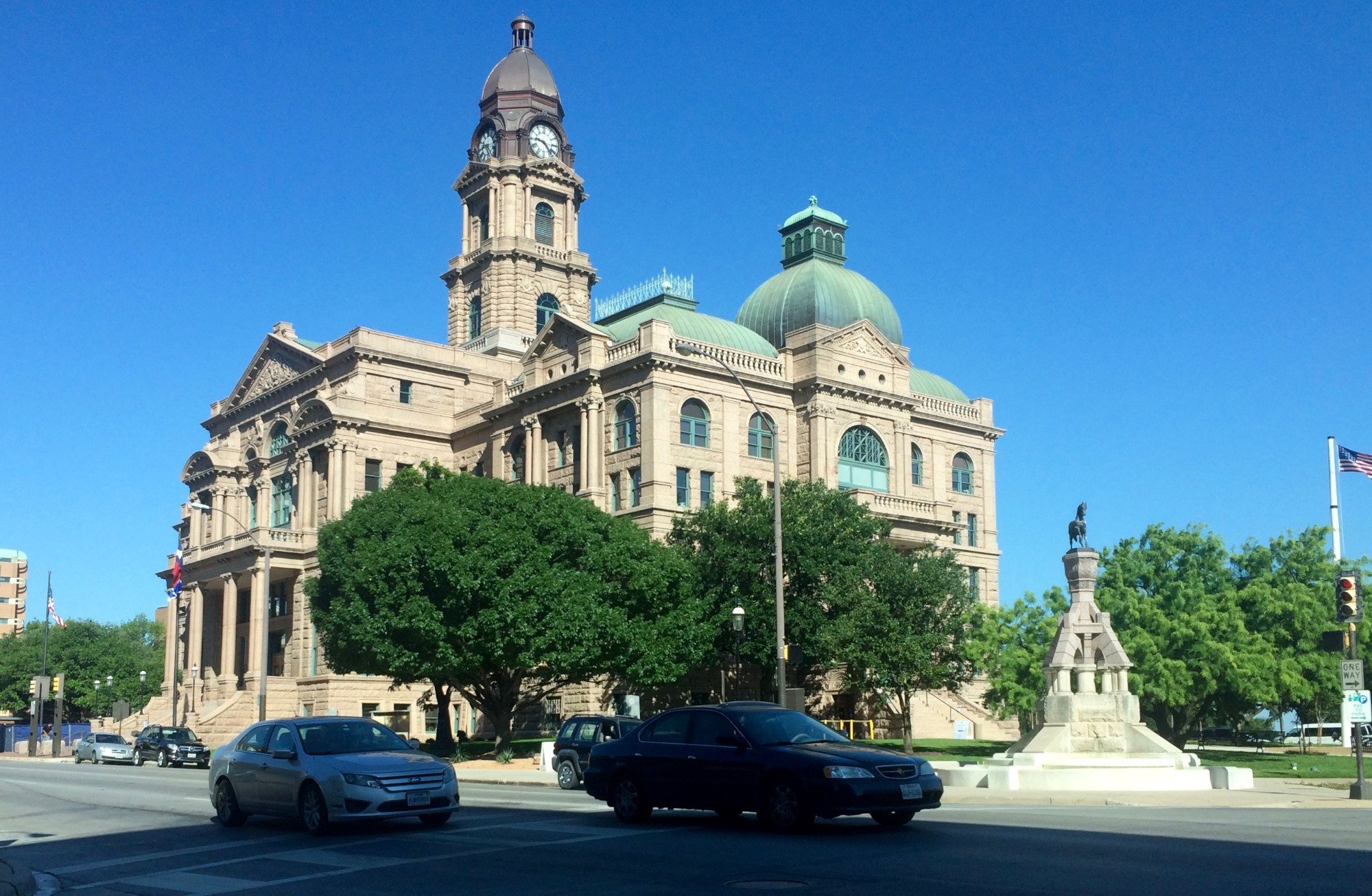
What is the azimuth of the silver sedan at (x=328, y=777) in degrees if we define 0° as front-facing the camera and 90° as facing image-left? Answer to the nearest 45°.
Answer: approximately 315°

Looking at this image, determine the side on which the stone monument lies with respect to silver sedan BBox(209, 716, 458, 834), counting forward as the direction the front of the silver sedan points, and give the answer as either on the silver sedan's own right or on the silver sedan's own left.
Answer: on the silver sedan's own left

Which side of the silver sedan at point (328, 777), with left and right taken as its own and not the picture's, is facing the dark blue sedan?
front

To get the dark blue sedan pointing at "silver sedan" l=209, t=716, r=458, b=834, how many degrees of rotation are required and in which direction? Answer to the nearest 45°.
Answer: approximately 135° to its right
